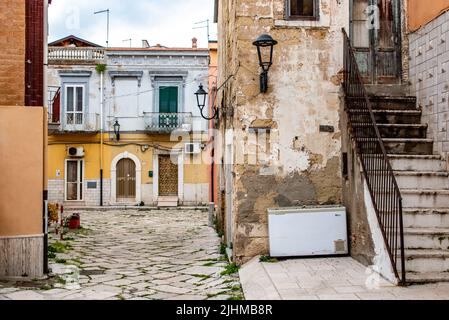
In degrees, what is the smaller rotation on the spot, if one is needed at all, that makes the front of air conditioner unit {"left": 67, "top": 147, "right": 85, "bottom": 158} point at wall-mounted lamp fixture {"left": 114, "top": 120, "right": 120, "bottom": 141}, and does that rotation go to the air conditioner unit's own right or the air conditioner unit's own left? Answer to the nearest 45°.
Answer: approximately 90° to the air conditioner unit's own left

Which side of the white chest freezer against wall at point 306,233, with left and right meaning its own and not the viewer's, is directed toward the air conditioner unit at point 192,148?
back

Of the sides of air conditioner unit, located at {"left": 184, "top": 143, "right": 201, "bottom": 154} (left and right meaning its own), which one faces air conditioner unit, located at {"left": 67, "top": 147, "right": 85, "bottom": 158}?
right

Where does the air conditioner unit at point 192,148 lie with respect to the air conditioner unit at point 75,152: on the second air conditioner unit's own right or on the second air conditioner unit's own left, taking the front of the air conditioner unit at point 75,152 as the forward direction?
on the second air conditioner unit's own left

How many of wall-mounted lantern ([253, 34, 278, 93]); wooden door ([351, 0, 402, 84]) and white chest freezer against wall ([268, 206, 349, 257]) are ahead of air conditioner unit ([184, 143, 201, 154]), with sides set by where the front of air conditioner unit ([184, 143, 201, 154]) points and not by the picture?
3

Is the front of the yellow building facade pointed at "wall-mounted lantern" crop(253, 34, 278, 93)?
yes

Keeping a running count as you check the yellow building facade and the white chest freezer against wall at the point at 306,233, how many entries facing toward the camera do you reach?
2
